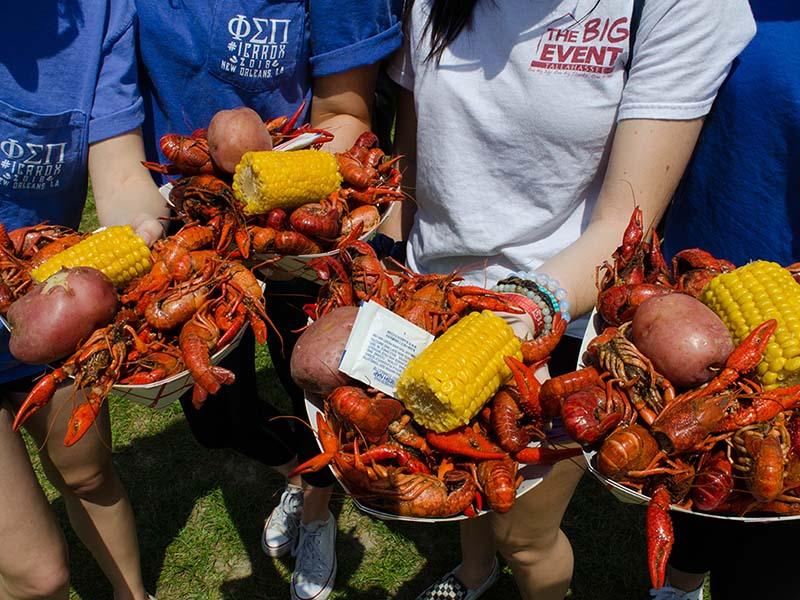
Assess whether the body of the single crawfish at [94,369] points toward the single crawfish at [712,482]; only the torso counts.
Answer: no

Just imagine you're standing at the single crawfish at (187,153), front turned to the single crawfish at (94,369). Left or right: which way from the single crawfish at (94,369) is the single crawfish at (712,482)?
left

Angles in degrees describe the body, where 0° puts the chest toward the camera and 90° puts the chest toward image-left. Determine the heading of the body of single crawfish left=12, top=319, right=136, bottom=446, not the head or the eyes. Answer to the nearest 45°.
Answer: approximately 45°

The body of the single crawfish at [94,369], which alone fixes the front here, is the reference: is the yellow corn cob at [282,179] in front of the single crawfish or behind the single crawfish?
behind

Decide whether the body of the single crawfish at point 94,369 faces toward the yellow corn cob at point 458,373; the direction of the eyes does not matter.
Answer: no

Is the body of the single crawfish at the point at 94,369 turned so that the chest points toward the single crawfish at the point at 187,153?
no

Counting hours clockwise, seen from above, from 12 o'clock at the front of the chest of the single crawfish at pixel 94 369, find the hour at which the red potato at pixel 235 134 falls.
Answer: The red potato is roughly at 6 o'clock from the single crawfish.

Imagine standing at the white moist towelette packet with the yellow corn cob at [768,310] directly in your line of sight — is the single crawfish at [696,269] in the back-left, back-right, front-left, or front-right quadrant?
front-left
